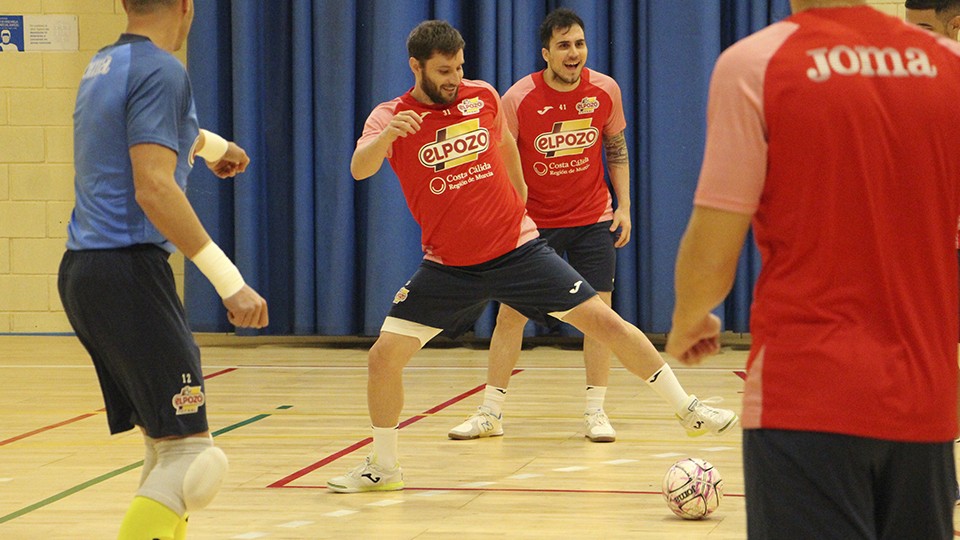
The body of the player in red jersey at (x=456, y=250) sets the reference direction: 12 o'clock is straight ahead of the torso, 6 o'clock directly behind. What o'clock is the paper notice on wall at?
The paper notice on wall is roughly at 5 o'clock from the player in red jersey.

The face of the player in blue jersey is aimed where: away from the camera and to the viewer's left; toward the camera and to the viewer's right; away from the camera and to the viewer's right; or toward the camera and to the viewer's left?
away from the camera and to the viewer's right

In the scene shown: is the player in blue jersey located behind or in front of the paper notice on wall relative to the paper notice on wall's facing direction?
in front

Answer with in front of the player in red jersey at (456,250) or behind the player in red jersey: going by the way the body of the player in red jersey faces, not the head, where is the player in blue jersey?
in front

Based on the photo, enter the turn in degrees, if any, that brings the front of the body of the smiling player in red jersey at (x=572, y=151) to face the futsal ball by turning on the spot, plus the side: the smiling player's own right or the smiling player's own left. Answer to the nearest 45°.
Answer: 0° — they already face it

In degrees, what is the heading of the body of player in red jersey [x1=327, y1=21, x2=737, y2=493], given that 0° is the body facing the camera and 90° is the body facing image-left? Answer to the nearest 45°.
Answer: approximately 0°

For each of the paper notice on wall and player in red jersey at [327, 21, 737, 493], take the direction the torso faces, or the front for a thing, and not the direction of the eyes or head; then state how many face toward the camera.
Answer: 2

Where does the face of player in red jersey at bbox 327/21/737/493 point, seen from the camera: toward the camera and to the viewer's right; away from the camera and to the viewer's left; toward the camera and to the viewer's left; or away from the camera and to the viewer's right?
toward the camera and to the viewer's right

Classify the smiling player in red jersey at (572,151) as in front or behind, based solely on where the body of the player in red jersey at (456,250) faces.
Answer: behind
